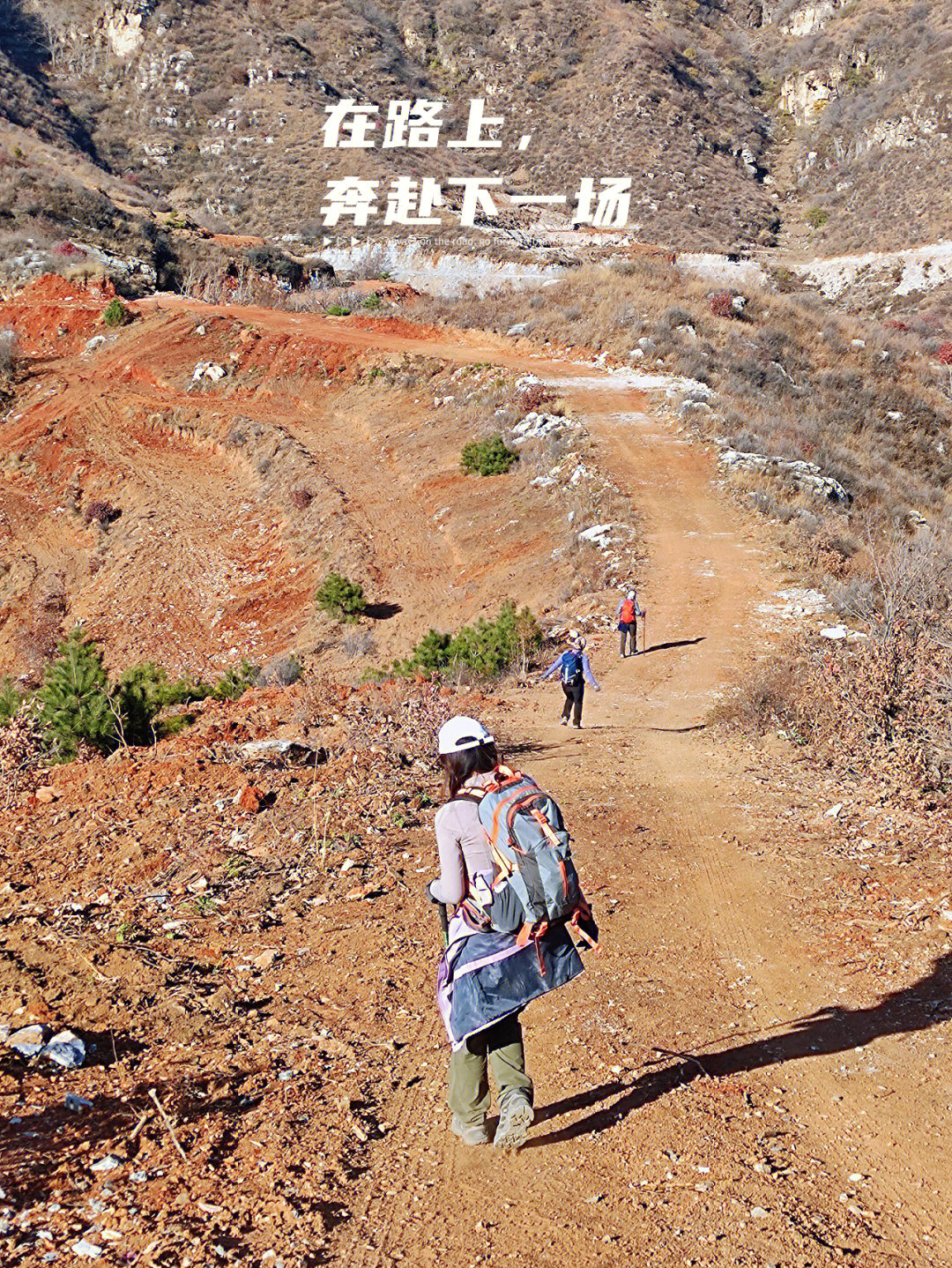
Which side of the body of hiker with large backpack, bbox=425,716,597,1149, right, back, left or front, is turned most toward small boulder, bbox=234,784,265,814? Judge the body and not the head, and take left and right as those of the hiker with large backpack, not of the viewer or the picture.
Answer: front

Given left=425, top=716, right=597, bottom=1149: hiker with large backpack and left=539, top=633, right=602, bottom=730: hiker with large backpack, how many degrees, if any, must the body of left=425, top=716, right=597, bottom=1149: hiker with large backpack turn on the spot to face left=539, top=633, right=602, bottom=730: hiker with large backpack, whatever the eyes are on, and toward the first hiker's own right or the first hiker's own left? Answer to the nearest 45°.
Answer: approximately 45° to the first hiker's own right

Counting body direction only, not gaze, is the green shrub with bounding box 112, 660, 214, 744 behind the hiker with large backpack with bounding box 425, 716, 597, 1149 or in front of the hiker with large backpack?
in front

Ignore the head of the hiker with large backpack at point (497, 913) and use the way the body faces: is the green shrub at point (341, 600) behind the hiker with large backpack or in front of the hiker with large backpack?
in front

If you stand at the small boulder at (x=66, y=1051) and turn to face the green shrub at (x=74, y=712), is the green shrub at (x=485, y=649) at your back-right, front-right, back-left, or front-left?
front-right

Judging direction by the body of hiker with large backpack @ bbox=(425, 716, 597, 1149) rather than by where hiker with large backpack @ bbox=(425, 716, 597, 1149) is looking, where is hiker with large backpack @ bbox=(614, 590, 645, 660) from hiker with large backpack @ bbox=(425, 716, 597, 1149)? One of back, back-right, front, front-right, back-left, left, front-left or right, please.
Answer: front-right

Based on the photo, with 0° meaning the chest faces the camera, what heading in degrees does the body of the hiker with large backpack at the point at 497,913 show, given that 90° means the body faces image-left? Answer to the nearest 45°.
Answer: approximately 135°

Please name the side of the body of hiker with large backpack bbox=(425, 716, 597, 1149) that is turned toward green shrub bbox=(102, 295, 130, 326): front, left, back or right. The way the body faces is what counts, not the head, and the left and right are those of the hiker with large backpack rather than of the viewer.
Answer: front

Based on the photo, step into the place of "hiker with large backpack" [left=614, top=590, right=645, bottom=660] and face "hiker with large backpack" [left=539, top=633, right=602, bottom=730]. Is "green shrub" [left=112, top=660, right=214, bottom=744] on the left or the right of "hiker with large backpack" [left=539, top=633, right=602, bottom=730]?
right

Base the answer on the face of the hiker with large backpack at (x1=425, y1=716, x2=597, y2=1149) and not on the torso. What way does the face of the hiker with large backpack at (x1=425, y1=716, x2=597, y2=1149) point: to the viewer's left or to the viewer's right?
to the viewer's left

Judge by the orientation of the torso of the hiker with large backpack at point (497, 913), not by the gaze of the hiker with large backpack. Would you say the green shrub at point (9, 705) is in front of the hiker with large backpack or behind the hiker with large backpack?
in front

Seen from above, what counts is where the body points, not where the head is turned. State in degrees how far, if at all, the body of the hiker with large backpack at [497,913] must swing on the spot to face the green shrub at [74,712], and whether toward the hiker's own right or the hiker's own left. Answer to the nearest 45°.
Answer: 0° — they already face it

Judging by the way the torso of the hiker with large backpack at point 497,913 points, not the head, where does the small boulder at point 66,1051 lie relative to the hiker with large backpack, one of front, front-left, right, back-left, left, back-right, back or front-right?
front-left
